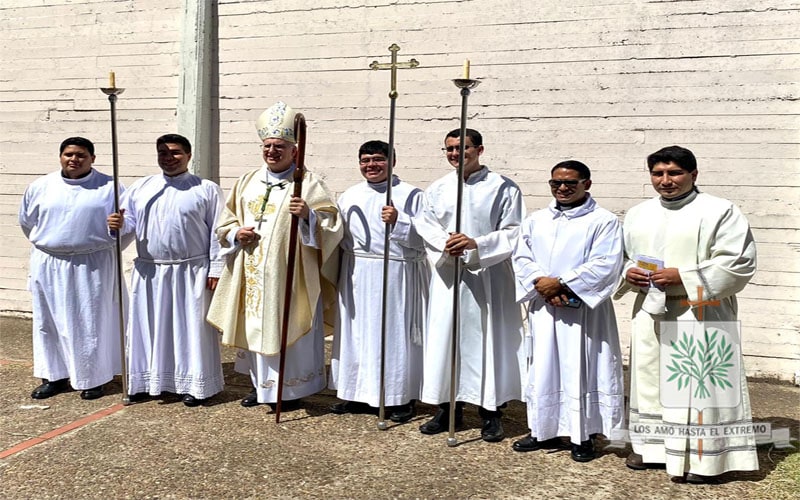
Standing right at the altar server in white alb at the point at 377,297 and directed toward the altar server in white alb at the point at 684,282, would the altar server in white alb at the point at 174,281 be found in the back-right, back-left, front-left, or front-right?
back-right

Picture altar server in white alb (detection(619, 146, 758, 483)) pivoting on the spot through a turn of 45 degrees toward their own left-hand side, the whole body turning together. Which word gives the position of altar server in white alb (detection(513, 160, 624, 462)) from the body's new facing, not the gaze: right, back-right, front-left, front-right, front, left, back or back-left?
right

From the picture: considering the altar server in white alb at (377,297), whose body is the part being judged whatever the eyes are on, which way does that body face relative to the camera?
toward the camera

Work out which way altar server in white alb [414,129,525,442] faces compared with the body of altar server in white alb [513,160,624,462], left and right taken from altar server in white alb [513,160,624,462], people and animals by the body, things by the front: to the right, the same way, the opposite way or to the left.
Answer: the same way

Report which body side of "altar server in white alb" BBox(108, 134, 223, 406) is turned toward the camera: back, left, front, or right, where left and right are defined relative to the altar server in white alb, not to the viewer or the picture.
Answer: front

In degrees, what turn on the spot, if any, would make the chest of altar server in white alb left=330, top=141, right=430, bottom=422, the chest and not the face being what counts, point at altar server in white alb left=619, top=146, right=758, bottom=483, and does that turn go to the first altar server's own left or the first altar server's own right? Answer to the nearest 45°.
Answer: approximately 45° to the first altar server's own left

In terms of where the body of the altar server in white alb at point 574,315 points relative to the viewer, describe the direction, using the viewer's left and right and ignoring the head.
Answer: facing the viewer and to the left of the viewer

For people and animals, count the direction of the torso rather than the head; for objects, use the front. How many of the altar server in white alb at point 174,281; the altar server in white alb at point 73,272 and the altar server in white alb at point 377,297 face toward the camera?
3

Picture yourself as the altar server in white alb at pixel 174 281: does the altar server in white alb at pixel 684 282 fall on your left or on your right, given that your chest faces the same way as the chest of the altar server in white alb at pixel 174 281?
on your left

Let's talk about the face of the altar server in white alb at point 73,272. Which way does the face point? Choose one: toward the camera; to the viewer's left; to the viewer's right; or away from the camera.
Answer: toward the camera

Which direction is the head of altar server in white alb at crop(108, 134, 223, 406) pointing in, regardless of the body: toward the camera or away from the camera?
toward the camera

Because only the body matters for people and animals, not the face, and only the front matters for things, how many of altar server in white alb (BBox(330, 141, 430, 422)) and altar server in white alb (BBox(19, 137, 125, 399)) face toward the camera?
2

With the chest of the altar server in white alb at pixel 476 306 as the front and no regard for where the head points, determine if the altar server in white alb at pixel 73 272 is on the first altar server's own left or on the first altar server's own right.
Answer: on the first altar server's own right

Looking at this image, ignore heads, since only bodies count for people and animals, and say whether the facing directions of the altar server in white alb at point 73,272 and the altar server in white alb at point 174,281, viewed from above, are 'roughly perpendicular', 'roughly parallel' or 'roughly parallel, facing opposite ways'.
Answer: roughly parallel

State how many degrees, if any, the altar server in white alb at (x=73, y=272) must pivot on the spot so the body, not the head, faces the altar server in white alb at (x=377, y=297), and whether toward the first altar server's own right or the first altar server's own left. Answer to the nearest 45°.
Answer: approximately 45° to the first altar server's own left

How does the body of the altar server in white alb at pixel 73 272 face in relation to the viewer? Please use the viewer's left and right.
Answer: facing the viewer
